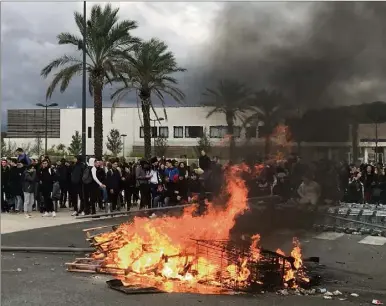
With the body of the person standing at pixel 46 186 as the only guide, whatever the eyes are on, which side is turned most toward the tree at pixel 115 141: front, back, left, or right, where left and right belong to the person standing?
back

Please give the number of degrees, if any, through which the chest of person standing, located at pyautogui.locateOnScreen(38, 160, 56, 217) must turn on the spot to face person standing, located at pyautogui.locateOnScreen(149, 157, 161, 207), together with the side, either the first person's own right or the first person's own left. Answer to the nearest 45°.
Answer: approximately 90° to the first person's own left

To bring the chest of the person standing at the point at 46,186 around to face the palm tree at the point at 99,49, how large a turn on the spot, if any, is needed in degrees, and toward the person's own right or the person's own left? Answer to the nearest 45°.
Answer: approximately 180°

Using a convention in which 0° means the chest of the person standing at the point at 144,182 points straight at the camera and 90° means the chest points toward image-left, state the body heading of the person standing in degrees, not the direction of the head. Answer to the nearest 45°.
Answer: approximately 315°

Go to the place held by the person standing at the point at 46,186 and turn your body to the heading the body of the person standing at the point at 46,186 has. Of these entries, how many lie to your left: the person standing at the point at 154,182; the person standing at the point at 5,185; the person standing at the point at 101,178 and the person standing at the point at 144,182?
3

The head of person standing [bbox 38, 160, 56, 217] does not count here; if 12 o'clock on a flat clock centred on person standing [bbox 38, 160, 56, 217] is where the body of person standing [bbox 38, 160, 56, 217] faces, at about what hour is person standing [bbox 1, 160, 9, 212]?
person standing [bbox 1, 160, 9, 212] is roughly at 4 o'clock from person standing [bbox 38, 160, 56, 217].

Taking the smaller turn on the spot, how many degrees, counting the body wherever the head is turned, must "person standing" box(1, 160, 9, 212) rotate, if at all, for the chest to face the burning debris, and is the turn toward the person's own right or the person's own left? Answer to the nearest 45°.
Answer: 0° — they already face it

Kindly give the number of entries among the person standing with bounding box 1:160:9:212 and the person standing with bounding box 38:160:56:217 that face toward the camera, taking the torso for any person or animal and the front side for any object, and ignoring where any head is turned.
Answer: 2

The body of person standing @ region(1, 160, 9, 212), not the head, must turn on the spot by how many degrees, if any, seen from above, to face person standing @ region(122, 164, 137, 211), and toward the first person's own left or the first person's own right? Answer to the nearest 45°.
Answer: approximately 90° to the first person's own left

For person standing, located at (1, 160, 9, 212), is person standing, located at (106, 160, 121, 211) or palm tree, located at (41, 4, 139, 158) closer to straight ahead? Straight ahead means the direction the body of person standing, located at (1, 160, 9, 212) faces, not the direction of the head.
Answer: the person standing

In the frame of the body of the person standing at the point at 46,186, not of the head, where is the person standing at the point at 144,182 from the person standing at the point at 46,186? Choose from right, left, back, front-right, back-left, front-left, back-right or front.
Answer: left

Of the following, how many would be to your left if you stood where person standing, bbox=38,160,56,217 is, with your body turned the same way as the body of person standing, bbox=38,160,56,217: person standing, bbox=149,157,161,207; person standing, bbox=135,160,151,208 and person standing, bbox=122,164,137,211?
3
